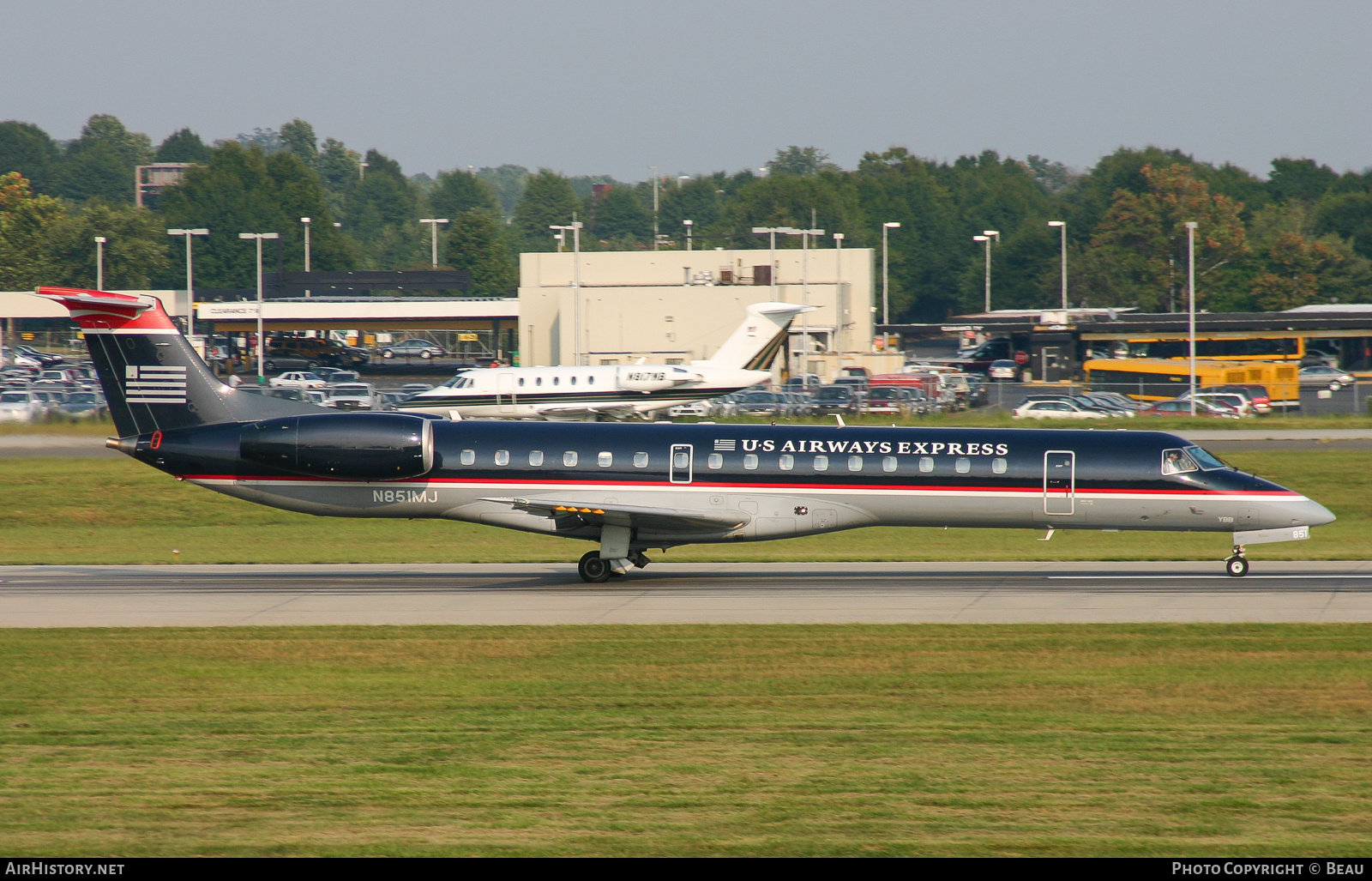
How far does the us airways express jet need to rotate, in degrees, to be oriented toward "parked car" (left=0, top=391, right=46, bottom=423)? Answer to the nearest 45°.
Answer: approximately 135° to its left

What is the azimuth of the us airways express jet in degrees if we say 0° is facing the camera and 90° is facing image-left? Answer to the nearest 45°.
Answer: approximately 270°
